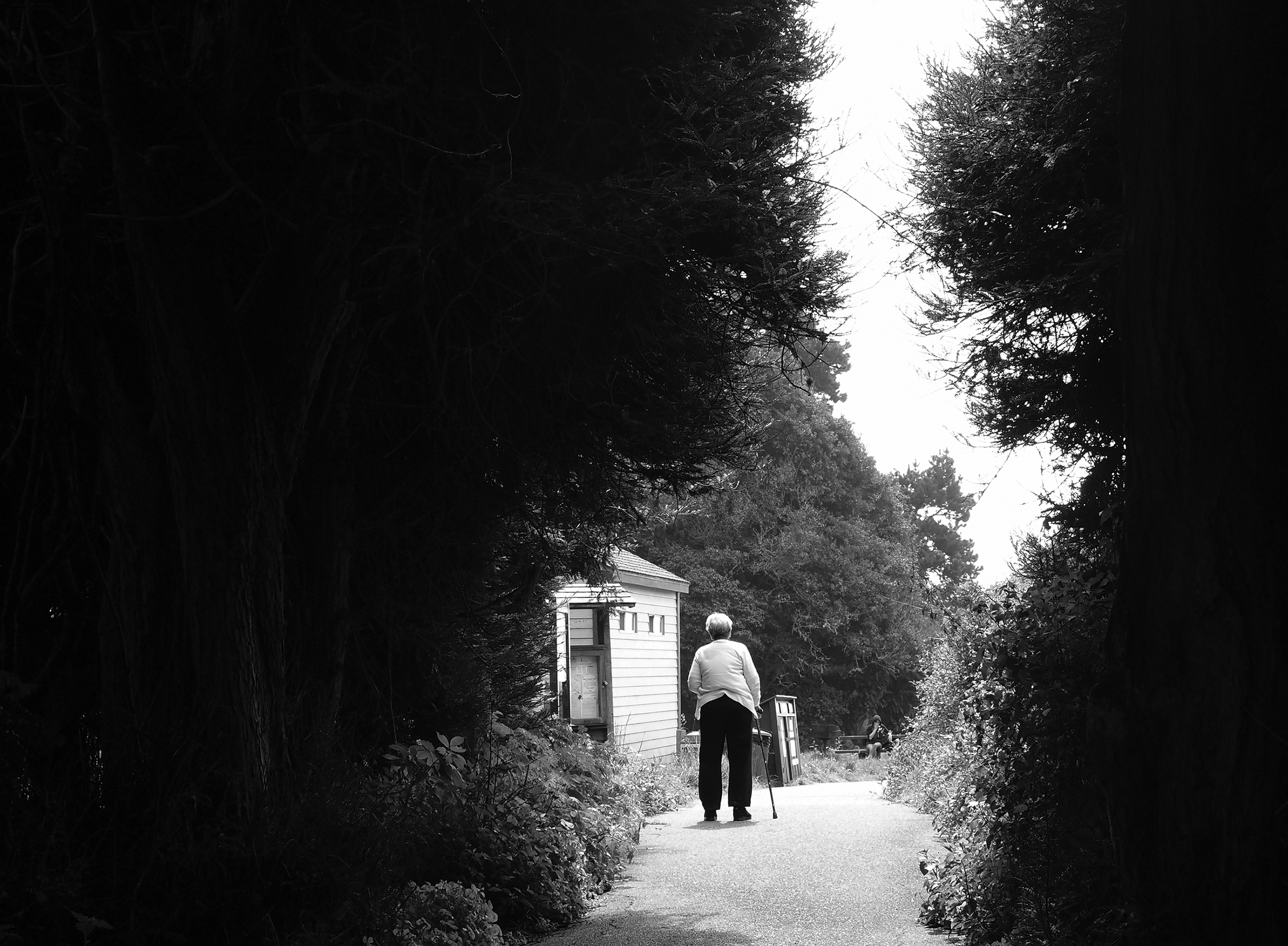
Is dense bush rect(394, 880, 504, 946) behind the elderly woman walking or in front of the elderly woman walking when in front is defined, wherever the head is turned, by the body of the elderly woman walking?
behind

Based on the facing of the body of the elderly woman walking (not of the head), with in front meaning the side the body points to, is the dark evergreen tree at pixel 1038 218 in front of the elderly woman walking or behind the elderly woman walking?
behind

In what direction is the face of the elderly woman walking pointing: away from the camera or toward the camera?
away from the camera

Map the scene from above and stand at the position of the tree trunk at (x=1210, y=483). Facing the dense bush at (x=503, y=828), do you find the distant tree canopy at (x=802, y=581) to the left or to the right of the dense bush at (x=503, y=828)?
right

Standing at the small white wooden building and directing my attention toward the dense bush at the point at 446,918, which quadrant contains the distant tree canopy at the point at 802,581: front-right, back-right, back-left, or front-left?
back-left

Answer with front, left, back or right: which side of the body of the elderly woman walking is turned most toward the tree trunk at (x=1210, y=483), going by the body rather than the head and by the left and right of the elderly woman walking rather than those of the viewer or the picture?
back

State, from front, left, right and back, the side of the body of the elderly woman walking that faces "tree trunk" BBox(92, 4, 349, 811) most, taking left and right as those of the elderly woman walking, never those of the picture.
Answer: back

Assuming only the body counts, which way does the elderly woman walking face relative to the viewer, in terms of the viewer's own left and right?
facing away from the viewer
